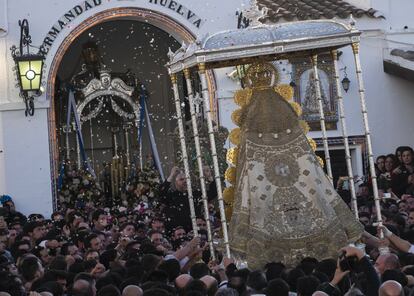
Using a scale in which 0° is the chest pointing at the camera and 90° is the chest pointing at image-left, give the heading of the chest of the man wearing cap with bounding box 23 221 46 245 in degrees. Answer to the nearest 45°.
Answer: approximately 315°
